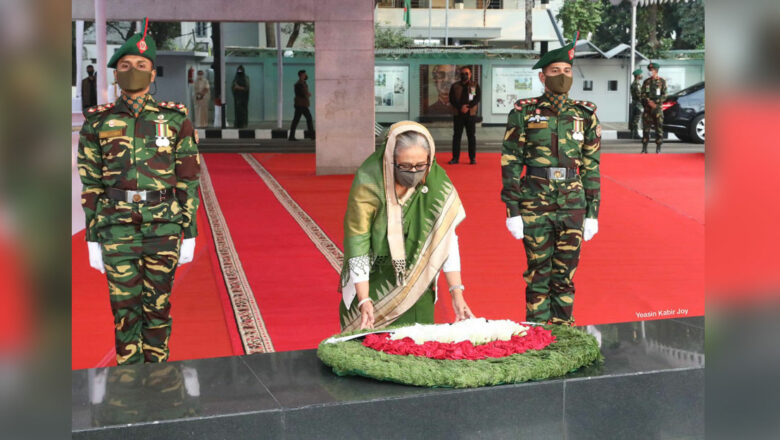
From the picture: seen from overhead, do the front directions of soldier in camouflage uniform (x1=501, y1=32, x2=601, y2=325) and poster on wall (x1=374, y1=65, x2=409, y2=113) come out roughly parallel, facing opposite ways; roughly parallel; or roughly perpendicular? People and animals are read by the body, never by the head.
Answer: roughly parallel

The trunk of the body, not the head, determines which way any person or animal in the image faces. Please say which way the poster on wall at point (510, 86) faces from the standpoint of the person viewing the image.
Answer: facing the viewer

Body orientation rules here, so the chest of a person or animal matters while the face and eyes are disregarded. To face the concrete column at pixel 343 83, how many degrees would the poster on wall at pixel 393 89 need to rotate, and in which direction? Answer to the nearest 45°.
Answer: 0° — it already faces it

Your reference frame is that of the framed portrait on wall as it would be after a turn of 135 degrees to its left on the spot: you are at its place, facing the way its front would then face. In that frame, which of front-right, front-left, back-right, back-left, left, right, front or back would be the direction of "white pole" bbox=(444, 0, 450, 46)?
front-left

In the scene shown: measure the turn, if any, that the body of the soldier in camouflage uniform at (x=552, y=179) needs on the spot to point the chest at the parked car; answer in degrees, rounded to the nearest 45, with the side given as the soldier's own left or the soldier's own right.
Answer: approximately 180°

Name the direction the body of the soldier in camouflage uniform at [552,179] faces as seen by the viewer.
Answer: toward the camera

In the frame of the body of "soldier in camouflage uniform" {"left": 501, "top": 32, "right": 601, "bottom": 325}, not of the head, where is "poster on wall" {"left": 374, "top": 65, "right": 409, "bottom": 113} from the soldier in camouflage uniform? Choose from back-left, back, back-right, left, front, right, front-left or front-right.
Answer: back

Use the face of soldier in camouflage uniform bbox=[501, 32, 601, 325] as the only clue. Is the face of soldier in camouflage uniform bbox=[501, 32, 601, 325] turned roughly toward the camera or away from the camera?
toward the camera

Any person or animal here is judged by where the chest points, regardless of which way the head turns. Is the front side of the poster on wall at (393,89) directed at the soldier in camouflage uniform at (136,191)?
yes

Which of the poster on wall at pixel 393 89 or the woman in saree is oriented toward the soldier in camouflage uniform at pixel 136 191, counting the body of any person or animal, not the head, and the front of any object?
the poster on wall

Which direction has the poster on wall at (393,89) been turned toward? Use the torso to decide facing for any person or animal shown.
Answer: toward the camera

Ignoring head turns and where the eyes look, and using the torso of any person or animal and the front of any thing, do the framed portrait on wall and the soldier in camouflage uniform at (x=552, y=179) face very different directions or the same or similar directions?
same or similar directions

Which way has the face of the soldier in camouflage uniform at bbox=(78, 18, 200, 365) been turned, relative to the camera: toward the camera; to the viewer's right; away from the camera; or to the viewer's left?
toward the camera

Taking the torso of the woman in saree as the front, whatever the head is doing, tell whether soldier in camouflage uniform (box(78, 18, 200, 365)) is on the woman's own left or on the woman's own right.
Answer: on the woman's own right

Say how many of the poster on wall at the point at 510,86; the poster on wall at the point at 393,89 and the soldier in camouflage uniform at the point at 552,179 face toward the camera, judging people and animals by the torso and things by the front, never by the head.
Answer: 3
